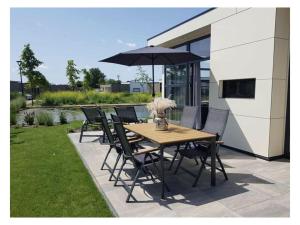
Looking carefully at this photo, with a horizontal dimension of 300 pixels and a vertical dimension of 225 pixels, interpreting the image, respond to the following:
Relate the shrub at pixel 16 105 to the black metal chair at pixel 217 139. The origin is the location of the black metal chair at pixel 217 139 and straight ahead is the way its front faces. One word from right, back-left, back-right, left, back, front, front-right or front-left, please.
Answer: right

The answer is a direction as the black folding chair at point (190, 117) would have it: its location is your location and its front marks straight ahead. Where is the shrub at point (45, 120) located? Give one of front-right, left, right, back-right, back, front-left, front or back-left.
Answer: right

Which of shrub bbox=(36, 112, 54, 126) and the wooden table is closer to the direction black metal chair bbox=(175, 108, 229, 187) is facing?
the wooden table

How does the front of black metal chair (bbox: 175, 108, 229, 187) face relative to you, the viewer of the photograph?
facing the viewer and to the left of the viewer

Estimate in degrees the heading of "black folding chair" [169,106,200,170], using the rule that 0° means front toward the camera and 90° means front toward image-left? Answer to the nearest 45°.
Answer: approximately 45°

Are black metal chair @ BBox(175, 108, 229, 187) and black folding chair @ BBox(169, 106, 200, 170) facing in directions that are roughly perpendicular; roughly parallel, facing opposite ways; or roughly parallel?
roughly parallel

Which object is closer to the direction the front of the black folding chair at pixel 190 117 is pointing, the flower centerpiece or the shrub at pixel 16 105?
the flower centerpiece

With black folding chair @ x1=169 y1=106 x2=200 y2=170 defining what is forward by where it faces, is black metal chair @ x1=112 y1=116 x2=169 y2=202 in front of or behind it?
in front

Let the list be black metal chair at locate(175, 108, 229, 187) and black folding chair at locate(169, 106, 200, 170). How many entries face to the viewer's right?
0

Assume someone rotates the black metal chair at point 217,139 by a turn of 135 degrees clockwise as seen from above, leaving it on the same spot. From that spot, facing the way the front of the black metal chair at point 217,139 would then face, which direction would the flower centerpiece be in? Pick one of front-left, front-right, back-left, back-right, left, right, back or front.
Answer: left

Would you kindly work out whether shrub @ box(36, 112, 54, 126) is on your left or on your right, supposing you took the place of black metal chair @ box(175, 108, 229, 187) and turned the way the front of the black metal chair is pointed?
on your right

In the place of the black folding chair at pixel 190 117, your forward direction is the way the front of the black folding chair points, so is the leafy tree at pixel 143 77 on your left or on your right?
on your right
